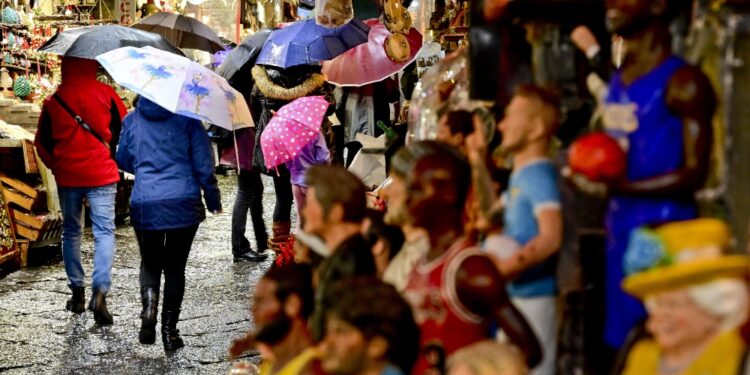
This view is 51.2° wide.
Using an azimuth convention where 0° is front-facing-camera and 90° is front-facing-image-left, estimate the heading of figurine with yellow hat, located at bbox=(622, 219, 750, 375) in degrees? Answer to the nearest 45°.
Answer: approximately 45°

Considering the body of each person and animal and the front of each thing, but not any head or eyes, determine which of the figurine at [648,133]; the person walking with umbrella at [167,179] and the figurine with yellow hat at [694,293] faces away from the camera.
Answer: the person walking with umbrella

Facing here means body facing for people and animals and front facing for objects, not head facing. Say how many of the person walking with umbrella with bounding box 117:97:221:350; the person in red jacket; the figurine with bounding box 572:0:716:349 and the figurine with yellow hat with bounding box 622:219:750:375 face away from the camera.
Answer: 2

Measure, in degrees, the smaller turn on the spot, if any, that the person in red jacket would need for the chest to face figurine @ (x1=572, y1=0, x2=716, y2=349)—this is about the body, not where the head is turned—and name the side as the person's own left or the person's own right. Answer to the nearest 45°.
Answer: approximately 180°

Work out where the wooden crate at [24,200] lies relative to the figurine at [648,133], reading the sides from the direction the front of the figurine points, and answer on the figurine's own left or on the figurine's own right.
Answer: on the figurine's own right

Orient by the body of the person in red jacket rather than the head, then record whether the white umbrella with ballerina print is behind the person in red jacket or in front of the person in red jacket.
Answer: behind

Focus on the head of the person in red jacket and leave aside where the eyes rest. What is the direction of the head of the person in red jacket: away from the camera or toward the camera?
away from the camera

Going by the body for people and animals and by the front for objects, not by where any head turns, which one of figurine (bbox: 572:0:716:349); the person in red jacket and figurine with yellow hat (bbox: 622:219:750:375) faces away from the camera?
the person in red jacket

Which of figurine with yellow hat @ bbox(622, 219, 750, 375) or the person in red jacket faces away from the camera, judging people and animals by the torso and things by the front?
the person in red jacket

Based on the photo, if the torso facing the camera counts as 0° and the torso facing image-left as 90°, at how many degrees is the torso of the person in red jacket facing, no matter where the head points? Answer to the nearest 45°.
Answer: approximately 180°

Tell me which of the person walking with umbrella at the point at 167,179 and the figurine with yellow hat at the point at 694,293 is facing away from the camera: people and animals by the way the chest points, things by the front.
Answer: the person walking with umbrella

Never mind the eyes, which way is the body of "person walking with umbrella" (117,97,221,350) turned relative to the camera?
away from the camera

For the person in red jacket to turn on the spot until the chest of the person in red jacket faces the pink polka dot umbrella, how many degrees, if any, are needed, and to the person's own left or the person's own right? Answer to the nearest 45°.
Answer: approximately 90° to the person's own right

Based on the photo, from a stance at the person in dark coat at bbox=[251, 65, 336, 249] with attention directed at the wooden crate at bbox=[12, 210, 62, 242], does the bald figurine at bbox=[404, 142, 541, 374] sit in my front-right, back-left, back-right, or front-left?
back-left

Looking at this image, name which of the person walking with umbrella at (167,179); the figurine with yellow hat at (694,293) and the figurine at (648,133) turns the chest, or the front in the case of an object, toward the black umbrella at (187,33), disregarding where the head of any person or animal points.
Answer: the person walking with umbrella

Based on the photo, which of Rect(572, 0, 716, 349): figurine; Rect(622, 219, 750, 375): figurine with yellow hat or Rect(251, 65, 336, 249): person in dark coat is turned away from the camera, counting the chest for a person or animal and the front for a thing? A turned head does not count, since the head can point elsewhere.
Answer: the person in dark coat

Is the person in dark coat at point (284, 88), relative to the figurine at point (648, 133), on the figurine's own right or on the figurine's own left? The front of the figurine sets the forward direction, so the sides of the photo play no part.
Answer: on the figurine's own right

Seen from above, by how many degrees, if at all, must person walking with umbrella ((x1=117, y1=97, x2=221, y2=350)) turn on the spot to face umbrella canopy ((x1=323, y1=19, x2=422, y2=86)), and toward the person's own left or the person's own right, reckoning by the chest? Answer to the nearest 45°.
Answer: approximately 45° to the person's own right
